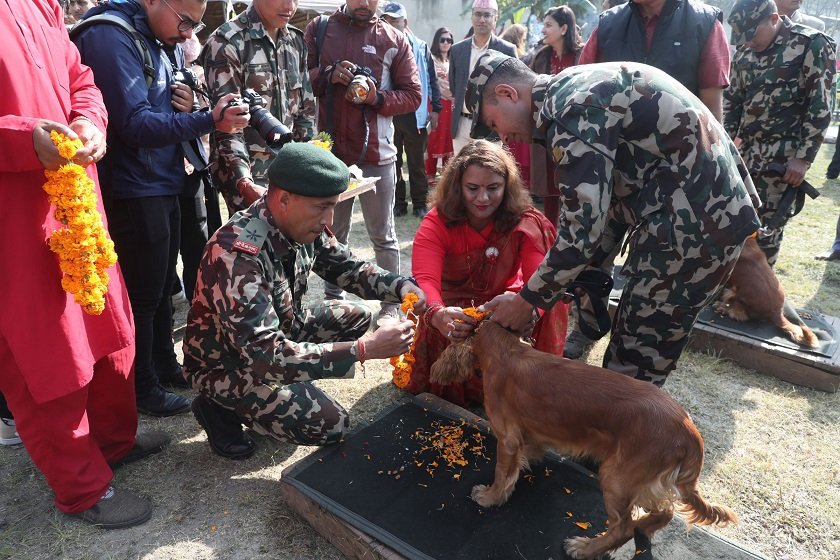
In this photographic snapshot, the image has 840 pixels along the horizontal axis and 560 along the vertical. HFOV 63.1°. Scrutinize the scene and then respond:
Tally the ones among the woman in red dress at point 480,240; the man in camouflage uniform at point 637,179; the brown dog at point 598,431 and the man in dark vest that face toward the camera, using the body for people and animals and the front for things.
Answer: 2

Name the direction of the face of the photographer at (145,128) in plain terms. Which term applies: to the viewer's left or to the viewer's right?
to the viewer's right

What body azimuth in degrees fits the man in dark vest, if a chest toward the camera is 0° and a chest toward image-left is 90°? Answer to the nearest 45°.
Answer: approximately 0°

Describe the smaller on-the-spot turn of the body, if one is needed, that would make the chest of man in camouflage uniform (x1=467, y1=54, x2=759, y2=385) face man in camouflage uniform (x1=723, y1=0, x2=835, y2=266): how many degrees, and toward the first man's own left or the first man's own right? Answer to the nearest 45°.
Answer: approximately 90° to the first man's own right

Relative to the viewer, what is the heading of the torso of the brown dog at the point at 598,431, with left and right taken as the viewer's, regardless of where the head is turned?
facing away from the viewer and to the left of the viewer

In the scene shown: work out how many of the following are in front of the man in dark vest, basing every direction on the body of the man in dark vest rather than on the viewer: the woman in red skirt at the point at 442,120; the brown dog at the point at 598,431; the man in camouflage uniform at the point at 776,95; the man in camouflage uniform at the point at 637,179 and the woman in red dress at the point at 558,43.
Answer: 2

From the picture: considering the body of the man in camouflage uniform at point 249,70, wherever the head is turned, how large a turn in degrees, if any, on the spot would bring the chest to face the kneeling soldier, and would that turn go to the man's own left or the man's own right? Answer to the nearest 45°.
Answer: approximately 45° to the man's own right

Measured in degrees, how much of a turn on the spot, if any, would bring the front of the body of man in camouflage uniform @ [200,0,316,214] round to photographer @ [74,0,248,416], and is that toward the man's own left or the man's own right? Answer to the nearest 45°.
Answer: approximately 90° to the man's own right

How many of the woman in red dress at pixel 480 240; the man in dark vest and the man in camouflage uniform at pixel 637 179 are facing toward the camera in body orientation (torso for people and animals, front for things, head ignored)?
2

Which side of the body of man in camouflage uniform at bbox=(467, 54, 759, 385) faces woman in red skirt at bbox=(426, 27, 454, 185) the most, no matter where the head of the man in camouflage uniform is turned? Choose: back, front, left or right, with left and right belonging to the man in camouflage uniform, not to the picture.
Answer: right

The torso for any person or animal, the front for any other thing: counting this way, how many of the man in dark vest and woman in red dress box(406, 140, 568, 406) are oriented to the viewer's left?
0
